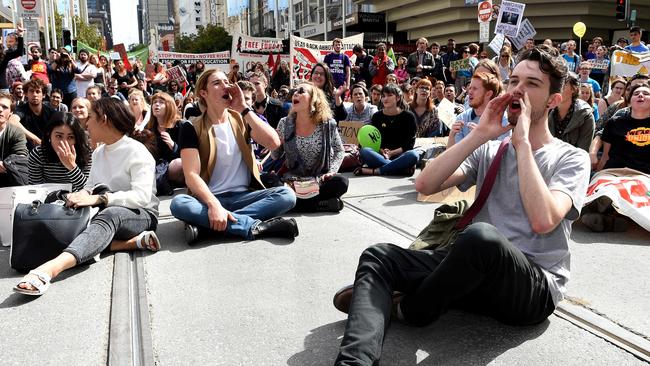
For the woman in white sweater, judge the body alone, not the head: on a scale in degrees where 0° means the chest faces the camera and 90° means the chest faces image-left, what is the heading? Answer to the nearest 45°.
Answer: approximately 45°

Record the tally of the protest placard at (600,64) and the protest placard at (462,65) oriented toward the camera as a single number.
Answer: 2

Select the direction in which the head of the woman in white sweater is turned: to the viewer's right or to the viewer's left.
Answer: to the viewer's left

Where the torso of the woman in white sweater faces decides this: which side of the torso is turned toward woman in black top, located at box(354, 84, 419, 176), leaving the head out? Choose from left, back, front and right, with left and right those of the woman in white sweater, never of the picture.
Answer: back

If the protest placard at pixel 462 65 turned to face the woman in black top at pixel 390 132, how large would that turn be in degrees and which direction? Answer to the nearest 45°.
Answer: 0° — it already faces them

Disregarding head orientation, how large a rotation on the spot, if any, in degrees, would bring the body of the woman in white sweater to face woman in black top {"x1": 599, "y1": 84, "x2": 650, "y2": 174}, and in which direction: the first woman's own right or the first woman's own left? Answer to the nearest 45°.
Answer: approximately 135° to the first woman's own left

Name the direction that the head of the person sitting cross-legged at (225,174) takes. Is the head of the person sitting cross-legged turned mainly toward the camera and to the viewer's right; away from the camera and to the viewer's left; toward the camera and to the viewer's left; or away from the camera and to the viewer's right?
toward the camera and to the viewer's right

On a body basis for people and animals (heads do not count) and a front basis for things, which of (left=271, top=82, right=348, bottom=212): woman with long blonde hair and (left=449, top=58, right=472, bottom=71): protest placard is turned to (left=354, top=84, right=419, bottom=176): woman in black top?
the protest placard

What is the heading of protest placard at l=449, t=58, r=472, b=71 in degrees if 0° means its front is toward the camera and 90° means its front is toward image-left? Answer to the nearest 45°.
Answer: approximately 0°

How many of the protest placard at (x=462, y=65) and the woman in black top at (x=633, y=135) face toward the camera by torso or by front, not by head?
2
